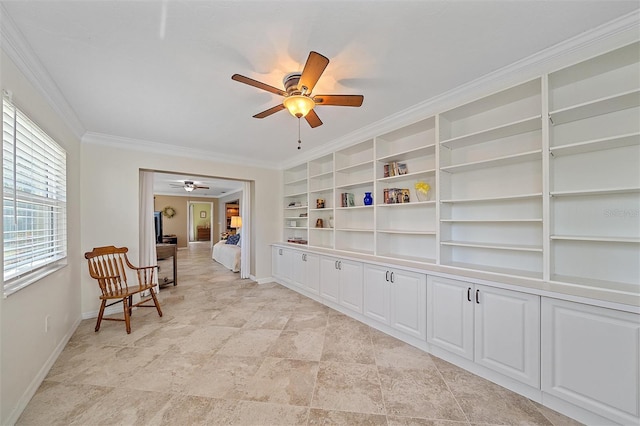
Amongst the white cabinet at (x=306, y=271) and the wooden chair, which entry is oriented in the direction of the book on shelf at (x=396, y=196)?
the wooden chair

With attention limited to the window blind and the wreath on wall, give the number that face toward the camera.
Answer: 1

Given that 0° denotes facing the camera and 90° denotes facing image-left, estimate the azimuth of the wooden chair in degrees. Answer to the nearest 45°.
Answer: approximately 315°

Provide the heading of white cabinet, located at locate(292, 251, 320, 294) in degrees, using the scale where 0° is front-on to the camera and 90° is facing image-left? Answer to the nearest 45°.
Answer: approximately 45°

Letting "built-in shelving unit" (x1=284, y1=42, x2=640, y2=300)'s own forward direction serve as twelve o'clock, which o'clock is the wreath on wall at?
The wreath on wall is roughly at 2 o'clock from the built-in shelving unit.

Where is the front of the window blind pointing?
to the viewer's right

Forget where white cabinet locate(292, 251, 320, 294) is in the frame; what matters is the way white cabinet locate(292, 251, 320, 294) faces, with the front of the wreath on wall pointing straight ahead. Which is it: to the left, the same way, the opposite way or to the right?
to the right

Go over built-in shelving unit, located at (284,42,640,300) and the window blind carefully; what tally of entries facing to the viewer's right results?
1

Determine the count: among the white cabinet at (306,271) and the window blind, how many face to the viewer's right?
1

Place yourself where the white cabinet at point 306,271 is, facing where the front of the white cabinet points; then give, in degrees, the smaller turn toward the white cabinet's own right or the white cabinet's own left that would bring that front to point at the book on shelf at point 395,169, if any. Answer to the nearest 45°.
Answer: approximately 90° to the white cabinet's own left

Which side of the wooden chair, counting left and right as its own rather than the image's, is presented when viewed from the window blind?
right

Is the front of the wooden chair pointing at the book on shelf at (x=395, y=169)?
yes

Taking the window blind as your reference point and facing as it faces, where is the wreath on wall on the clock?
The wreath on wall is roughly at 10 o'clock from the window blind.

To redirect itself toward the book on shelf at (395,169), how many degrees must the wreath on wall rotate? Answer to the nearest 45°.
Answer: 0° — it already faces it
